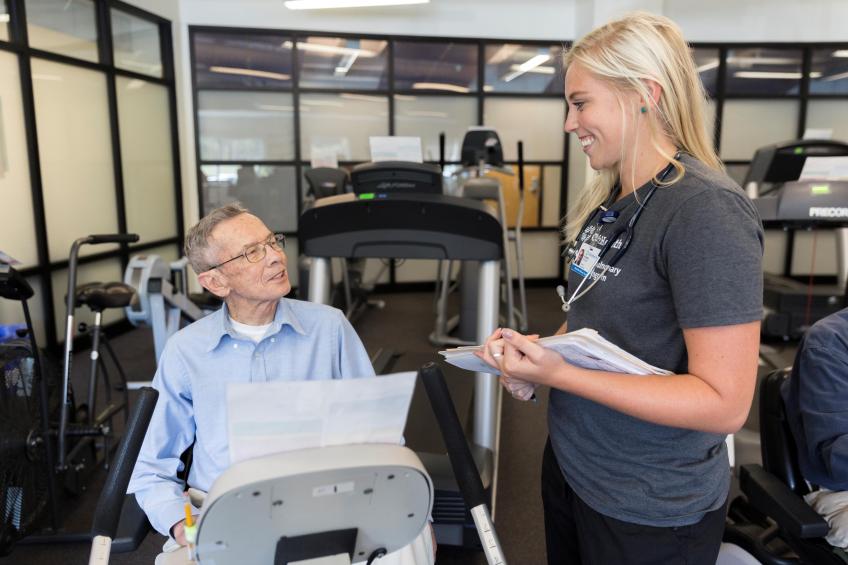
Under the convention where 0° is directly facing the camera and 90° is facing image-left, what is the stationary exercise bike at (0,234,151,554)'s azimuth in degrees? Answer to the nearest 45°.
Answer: approximately 45°

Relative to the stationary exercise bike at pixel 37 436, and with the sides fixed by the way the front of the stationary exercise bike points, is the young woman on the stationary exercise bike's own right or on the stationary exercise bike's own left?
on the stationary exercise bike's own left
